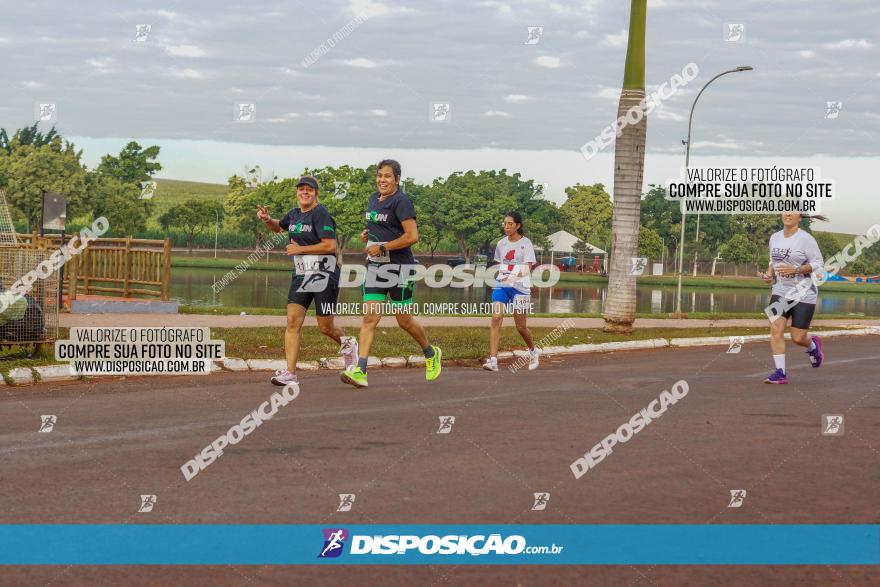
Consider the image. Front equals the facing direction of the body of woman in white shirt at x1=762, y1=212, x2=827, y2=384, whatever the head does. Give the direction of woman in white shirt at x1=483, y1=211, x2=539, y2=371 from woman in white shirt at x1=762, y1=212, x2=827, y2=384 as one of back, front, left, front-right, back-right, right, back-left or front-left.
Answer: front-right

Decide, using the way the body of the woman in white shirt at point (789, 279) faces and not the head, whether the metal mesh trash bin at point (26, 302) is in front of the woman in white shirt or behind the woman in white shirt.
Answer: in front

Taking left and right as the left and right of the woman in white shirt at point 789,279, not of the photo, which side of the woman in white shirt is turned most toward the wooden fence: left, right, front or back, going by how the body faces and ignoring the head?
right

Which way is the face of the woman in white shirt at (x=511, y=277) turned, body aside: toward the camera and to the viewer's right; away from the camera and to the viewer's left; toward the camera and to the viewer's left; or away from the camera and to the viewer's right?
toward the camera and to the viewer's left

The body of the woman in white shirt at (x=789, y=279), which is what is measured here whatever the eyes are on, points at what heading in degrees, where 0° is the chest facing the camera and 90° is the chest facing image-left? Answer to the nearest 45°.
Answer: approximately 45°

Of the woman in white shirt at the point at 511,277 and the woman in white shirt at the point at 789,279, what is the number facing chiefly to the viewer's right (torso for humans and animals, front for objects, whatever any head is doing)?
0

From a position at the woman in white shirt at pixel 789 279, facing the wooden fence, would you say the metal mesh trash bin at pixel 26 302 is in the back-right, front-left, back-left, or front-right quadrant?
front-left

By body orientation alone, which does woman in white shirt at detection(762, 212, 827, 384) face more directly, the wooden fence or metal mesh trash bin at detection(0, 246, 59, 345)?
the metal mesh trash bin

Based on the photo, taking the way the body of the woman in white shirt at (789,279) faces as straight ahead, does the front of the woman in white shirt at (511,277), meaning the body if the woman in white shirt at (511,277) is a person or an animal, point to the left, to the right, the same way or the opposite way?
the same way

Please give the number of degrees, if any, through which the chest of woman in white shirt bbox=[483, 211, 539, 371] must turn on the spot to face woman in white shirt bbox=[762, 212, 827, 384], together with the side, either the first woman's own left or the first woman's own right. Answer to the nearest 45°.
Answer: approximately 135° to the first woman's own left

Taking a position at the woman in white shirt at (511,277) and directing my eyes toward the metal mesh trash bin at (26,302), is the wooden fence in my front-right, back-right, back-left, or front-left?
front-right

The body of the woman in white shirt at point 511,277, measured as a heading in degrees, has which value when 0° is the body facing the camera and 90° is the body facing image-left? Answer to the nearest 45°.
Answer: approximately 45°
